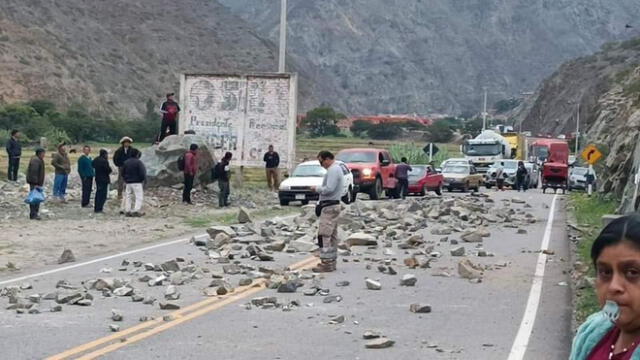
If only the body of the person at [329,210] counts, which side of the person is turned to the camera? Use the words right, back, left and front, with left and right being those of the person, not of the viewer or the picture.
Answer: left

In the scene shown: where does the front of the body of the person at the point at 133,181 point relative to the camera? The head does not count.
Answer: away from the camera

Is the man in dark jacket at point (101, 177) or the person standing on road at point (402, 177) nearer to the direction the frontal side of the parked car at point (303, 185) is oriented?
the man in dark jacket
